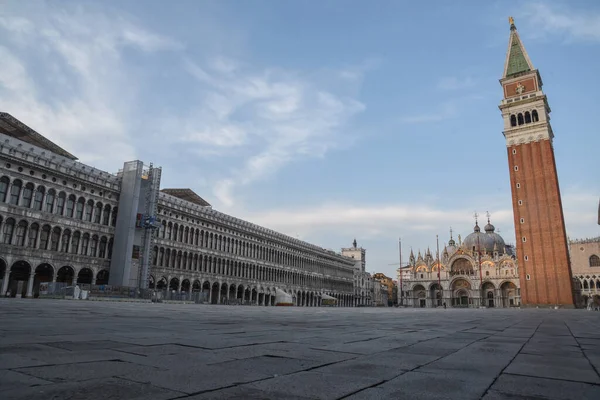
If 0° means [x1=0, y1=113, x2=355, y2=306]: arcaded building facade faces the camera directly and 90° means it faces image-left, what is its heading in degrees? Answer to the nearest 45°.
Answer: approximately 315°
